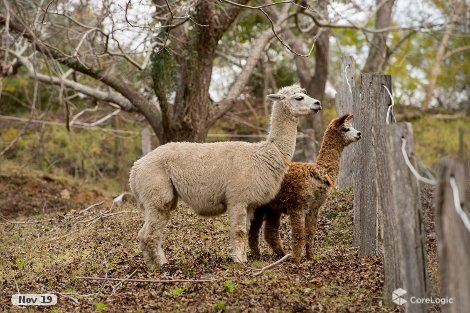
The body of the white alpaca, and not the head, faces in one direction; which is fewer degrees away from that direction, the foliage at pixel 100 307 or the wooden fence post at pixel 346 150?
the wooden fence post

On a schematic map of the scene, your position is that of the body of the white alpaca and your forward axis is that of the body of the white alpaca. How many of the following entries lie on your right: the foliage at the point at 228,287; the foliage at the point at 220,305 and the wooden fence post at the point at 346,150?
2

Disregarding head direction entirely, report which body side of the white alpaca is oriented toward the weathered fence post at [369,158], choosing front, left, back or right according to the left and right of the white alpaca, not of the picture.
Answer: front

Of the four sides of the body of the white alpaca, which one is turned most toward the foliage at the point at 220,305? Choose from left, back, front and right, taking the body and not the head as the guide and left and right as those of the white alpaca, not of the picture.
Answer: right

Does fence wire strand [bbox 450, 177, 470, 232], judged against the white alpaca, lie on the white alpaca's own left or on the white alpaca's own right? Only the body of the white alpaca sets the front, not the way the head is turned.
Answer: on the white alpaca's own right

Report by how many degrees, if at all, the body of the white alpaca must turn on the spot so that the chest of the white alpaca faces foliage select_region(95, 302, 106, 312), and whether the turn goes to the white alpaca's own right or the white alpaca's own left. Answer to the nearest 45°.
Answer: approximately 135° to the white alpaca's own right

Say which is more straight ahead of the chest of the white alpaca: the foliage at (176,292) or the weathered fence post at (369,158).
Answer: the weathered fence post

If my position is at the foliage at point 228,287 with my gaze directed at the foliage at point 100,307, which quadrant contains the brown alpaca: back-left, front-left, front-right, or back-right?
back-right

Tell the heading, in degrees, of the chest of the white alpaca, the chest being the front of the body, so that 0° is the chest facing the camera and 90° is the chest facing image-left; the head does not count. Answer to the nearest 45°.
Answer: approximately 270°

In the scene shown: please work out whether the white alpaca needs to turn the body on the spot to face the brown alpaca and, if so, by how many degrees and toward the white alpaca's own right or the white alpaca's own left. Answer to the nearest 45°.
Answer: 0° — it already faces it

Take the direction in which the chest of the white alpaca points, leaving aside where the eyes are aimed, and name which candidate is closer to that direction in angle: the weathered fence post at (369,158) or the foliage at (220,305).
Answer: the weathered fence post
